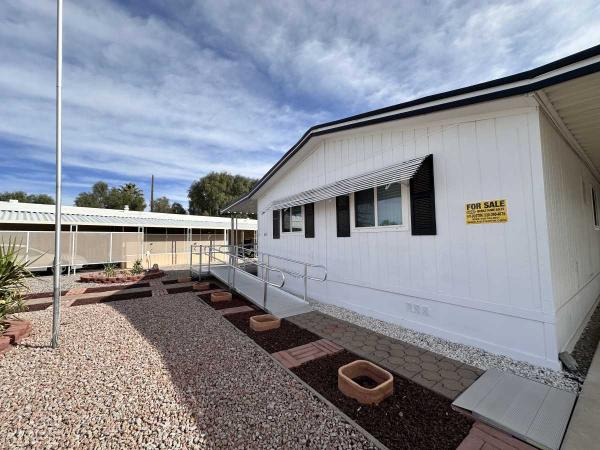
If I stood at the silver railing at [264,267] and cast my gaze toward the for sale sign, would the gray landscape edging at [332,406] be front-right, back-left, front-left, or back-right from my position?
front-right

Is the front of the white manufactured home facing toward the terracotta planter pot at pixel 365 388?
yes

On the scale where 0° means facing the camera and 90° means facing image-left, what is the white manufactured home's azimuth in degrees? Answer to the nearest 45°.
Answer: approximately 45°

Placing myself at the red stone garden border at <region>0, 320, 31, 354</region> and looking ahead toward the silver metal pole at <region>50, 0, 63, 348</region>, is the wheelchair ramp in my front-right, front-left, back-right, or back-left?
front-left

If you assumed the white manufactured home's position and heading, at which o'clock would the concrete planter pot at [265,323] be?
The concrete planter pot is roughly at 1 o'clock from the white manufactured home.

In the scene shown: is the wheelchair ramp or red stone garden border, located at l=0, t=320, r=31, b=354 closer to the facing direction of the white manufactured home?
the red stone garden border

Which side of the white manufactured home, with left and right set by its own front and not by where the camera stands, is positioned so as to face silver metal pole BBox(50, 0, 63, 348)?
front

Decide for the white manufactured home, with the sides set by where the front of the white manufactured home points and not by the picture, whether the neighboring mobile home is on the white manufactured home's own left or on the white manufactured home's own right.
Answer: on the white manufactured home's own right

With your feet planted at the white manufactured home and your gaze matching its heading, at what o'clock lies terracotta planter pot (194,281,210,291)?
The terracotta planter pot is roughly at 2 o'clock from the white manufactured home.

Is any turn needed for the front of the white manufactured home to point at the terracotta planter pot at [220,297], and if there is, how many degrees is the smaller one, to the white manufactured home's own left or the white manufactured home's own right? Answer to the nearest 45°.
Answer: approximately 45° to the white manufactured home's own right

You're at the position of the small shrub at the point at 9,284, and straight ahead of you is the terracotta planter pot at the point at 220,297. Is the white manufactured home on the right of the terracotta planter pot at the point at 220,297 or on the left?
right

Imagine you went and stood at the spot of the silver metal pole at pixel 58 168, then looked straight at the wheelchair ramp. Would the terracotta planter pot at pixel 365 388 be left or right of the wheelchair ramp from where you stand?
right

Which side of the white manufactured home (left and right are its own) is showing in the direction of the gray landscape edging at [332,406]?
front

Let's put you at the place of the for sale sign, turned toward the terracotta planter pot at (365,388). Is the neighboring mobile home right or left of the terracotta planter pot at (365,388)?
right

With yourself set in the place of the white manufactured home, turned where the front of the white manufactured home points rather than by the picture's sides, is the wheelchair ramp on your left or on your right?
on your right
